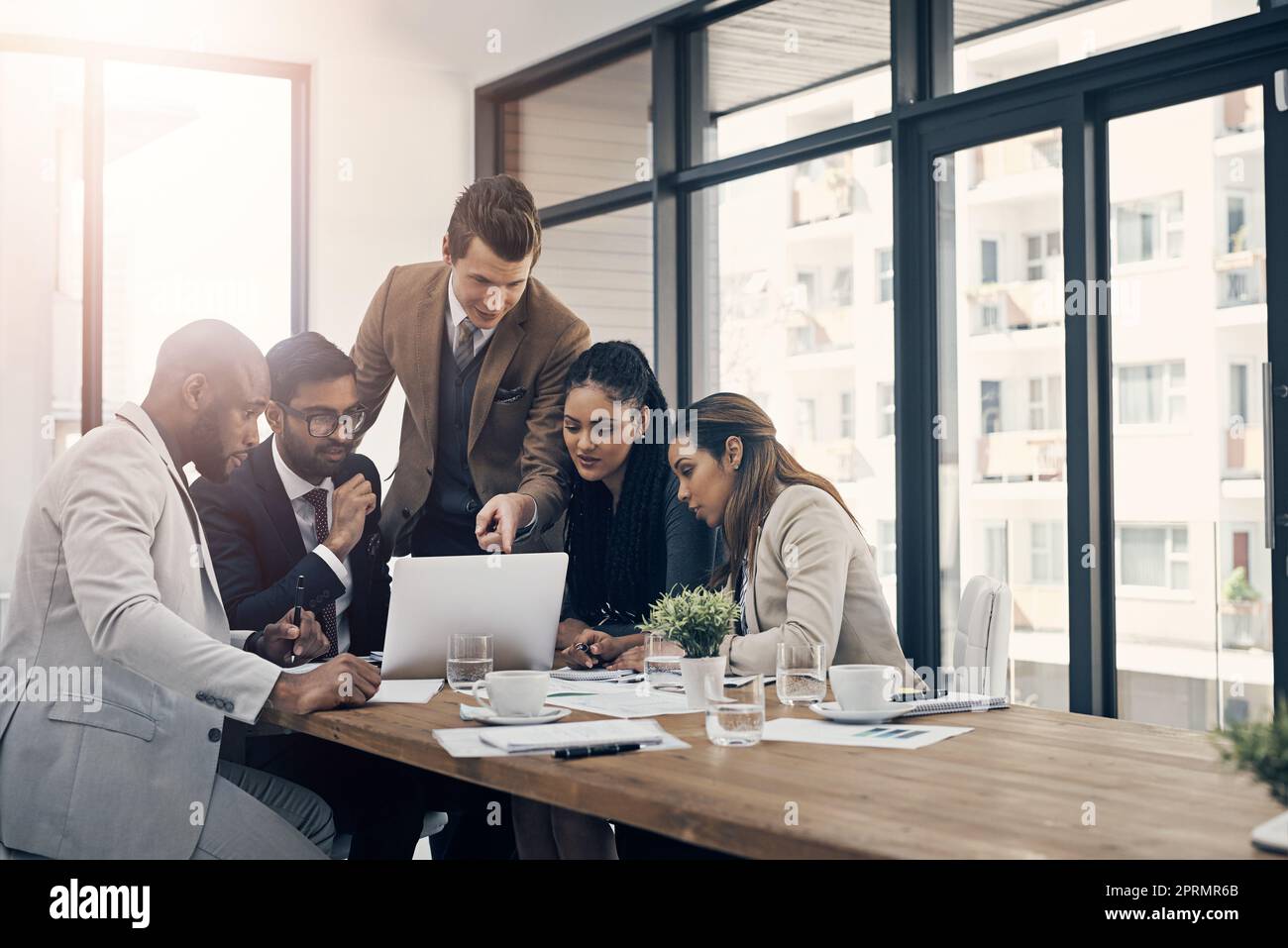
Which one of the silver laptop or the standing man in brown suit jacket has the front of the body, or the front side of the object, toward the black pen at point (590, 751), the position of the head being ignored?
the standing man in brown suit jacket

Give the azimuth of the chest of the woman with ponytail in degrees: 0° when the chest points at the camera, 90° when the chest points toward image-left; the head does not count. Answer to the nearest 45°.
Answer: approximately 90°

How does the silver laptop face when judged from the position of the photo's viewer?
facing away from the viewer

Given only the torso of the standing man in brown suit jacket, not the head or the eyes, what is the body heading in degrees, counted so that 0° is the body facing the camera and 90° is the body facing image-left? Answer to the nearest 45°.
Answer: approximately 0°

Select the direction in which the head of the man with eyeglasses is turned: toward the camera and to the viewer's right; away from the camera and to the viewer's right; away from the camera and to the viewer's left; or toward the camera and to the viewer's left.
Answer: toward the camera and to the viewer's right

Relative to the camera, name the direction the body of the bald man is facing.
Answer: to the viewer's right

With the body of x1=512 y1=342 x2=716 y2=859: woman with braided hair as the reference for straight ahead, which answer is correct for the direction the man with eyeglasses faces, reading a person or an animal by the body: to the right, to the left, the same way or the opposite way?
to the left

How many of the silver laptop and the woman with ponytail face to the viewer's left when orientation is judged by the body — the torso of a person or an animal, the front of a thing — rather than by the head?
1

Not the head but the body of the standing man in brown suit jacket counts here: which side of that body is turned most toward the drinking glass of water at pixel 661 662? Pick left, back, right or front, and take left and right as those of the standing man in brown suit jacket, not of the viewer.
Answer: front

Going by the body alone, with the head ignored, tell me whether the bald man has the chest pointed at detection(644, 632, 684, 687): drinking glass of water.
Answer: yes

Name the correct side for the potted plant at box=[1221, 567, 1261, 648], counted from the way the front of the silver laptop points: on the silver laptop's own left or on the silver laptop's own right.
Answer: on the silver laptop's own right
